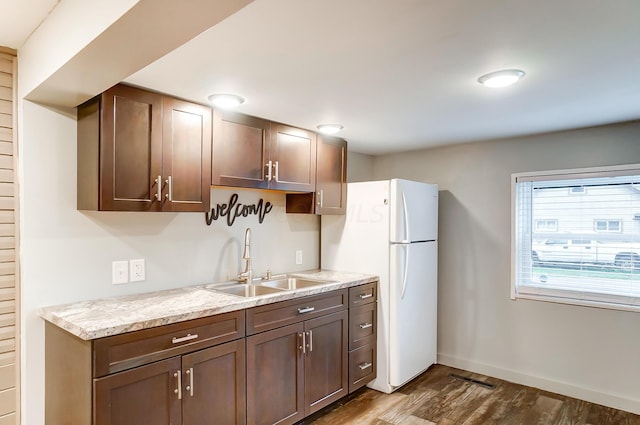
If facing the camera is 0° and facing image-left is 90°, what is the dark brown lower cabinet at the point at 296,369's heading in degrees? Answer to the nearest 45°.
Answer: approximately 315°

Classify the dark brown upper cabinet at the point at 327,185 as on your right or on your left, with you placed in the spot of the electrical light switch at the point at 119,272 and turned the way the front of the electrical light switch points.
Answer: on your left

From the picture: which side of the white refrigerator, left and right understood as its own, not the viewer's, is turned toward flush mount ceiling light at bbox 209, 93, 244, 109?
right

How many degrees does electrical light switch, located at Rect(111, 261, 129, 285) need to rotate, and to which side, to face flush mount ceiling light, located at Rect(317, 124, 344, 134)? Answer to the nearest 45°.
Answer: approximately 45° to its left

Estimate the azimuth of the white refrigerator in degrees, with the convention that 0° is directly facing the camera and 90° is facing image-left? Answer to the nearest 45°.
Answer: approximately 315°

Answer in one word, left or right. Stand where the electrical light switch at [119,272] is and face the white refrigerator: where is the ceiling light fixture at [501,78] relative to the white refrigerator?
right
